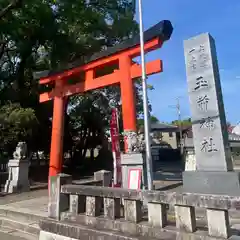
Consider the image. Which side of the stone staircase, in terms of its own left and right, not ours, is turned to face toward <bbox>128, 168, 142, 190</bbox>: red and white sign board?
back

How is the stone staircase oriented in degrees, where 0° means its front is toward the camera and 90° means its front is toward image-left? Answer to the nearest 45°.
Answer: approximately 45°

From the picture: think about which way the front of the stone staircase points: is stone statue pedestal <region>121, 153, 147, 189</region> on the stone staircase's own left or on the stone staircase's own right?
on the stone staircase's own left

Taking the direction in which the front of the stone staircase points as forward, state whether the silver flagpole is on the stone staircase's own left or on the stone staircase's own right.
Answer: on the stone staircase's own left

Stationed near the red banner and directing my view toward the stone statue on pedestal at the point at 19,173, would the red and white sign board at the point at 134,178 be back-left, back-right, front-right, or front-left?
back-left

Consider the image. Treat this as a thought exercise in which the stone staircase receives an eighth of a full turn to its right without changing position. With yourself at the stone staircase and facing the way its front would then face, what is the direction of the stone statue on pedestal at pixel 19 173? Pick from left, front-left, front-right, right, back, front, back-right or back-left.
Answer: right

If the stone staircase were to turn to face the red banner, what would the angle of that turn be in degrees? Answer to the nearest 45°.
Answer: approximately 135° to its left
